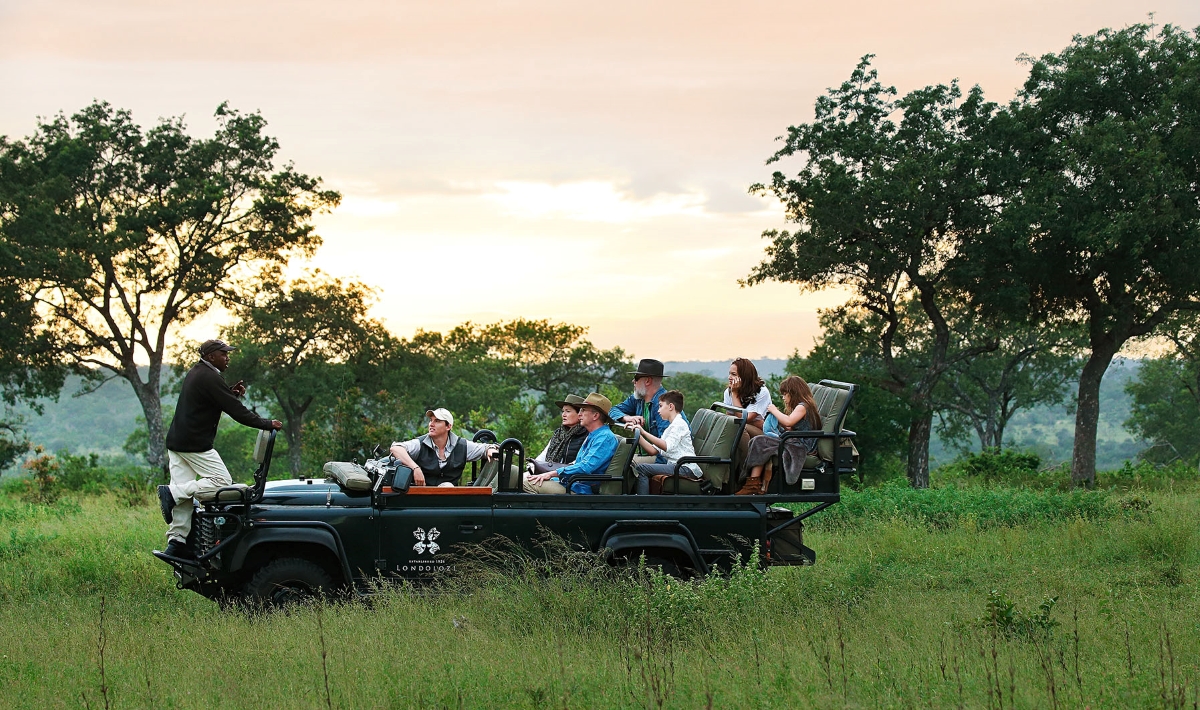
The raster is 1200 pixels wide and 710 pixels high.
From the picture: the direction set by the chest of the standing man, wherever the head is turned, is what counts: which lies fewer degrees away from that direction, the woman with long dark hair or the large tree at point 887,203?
the woman with long dark hair

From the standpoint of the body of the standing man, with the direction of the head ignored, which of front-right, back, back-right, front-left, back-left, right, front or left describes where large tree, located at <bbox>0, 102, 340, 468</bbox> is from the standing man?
left

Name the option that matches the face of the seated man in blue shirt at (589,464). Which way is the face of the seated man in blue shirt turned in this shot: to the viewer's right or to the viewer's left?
to the viewer's left

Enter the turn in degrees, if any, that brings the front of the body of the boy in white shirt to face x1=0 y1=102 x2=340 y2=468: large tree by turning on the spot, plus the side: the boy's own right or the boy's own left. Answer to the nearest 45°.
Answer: approximately 45° to the boy's own right

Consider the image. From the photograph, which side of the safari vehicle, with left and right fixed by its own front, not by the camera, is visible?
left

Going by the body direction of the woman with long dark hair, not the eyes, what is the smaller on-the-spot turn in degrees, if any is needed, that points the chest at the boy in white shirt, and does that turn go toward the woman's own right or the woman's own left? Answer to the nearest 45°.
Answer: approximately 45° to the woman's own left

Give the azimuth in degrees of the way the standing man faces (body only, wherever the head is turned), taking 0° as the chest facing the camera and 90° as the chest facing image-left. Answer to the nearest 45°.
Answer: approximately 270°

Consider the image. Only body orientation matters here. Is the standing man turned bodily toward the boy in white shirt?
yes

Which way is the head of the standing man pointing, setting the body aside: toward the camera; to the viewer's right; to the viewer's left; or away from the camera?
to the viewer's right

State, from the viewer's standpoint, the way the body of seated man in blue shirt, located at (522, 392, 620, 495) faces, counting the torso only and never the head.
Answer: to the viewer's left

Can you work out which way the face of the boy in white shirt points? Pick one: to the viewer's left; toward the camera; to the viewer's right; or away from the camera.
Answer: to the viewer's left
